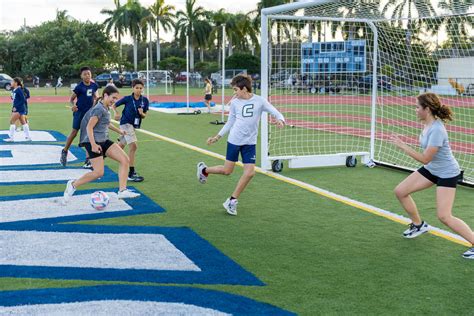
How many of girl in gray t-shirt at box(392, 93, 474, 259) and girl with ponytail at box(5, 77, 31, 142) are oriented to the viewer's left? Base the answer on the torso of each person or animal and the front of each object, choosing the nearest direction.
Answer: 2

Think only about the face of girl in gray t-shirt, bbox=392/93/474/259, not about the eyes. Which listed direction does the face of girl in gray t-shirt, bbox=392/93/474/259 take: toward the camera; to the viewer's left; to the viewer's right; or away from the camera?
to the viewer's left

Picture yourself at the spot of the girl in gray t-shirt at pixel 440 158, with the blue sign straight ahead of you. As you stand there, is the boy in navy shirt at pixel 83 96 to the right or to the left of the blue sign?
left

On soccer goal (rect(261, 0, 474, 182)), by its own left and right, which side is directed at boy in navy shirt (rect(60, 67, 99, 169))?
front

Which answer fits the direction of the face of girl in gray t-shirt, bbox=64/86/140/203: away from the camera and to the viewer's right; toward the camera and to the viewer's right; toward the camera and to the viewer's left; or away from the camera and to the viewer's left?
toward the camera and to the viewer's right

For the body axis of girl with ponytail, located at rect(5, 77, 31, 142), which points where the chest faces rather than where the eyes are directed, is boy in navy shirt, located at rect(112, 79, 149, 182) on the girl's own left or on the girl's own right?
on the girl's own left

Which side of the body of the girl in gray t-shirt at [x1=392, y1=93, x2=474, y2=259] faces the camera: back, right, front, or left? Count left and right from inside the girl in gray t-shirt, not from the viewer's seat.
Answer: left

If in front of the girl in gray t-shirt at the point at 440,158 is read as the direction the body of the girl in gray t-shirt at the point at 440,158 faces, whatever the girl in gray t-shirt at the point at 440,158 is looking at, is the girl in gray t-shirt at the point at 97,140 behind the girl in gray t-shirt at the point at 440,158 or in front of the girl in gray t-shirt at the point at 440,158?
in front

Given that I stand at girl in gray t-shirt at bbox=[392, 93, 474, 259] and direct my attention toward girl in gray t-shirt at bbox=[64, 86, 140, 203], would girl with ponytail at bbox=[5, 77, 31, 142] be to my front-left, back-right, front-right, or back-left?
front-right

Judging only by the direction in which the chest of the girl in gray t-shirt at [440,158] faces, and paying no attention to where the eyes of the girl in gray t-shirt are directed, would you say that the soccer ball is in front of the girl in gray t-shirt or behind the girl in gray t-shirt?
in front

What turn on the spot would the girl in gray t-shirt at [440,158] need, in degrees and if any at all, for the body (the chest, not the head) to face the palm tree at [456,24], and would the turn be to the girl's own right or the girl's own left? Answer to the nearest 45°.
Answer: approximately 90° to the girl's own right

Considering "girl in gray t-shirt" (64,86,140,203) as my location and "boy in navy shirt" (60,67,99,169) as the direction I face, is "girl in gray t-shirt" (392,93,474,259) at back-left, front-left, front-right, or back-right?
back-right

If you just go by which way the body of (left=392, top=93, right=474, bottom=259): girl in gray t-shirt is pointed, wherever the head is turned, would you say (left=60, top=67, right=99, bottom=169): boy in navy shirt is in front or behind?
in front
